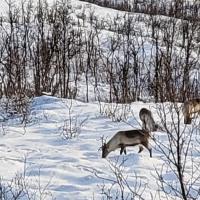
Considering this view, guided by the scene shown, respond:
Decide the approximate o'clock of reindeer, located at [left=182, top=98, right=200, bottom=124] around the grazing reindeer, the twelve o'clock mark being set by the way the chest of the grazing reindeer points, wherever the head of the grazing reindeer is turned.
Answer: The reindeer is roughly at 4 o'clock from the grazing reindeer.

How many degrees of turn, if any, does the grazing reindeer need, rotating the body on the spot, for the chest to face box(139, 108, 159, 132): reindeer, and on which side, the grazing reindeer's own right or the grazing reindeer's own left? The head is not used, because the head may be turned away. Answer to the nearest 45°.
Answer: approximately 90° to the grazing reindeer's own right

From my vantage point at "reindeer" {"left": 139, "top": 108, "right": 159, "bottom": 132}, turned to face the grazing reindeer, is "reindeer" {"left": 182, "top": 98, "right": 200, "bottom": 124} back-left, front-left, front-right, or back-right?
back-left

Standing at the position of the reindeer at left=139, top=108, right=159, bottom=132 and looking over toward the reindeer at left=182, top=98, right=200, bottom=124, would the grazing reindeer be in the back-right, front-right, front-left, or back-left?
back-right

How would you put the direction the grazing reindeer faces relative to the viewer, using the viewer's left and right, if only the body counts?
facing to the left of the viewer

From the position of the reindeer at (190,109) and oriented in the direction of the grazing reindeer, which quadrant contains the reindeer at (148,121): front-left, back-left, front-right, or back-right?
front-right
